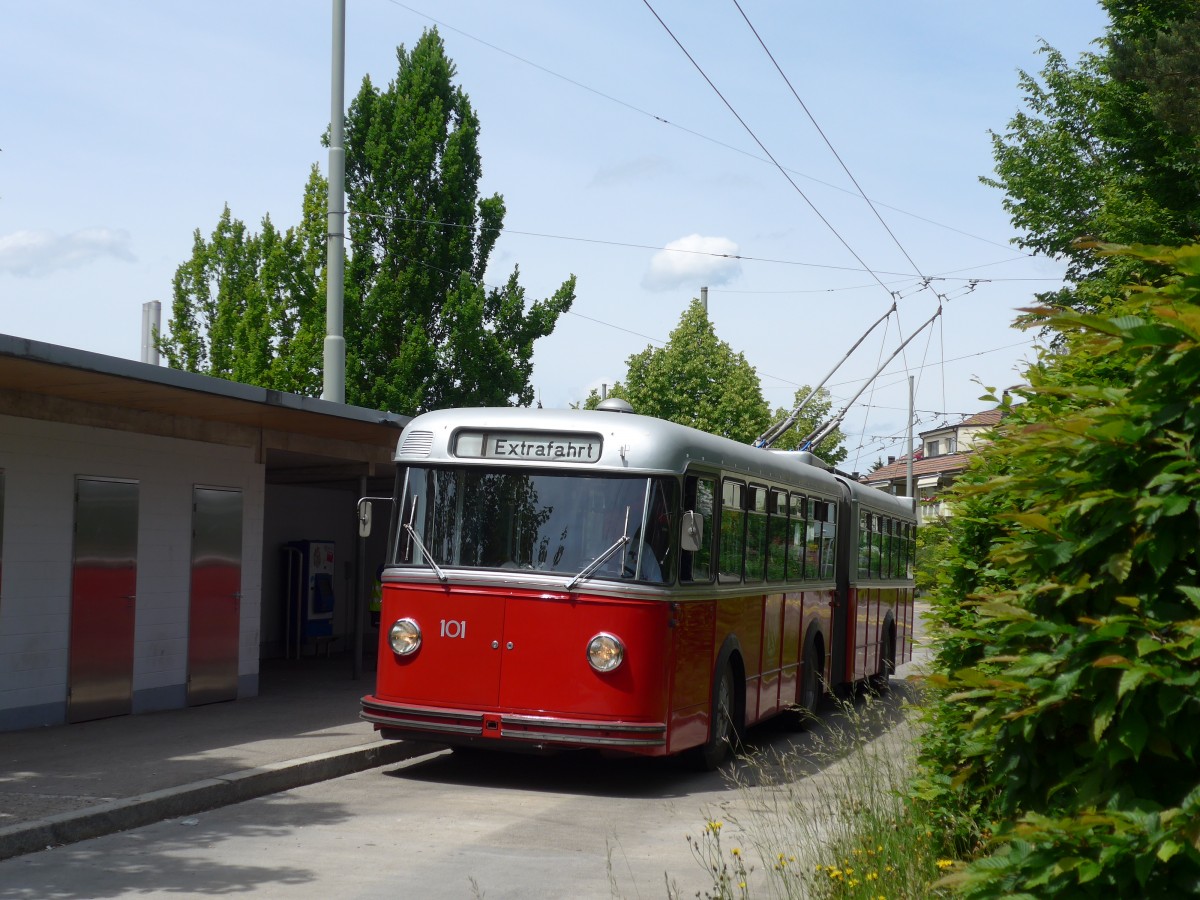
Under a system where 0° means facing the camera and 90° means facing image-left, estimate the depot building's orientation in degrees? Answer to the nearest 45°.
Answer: approximately 315°

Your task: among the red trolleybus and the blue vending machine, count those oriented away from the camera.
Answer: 0

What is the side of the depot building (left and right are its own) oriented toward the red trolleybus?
front

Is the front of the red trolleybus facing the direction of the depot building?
no

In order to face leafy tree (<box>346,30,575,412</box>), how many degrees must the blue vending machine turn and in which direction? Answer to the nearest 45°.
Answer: approximately 135° to its left

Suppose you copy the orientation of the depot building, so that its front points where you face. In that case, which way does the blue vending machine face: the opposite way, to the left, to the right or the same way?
the same way

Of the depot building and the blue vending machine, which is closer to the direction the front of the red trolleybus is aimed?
the depot building

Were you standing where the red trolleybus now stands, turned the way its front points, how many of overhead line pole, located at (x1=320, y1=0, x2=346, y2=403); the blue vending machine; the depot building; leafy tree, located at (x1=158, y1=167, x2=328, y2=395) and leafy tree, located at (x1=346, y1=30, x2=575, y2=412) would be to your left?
0

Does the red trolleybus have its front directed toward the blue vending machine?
no

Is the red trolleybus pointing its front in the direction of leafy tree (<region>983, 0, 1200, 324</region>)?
no

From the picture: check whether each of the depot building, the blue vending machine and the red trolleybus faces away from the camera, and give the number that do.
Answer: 0

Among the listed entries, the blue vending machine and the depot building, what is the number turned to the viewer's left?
0

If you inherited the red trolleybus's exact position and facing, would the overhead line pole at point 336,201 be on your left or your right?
on your right

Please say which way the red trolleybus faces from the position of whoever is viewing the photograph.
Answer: facing the viewer and to the left of the viewer

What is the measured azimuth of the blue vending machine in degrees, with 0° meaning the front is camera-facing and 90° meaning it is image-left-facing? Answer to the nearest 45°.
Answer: approximately 315°

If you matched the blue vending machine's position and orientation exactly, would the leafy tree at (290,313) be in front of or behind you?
behind

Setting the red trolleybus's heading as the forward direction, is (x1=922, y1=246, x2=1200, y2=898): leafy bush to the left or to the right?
on its left

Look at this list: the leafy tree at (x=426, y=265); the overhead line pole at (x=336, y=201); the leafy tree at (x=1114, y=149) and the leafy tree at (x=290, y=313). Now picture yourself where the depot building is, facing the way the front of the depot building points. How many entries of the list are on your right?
0
